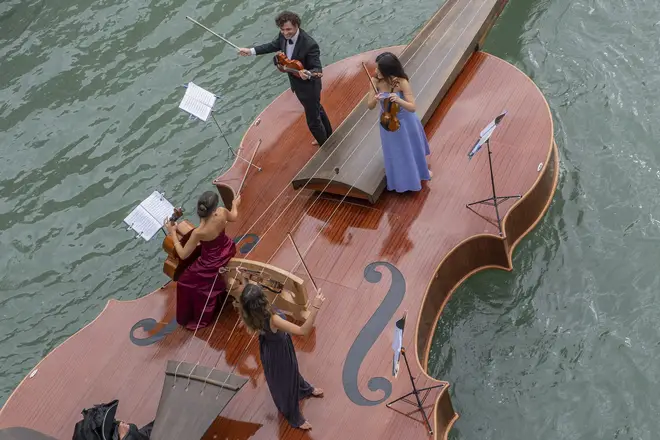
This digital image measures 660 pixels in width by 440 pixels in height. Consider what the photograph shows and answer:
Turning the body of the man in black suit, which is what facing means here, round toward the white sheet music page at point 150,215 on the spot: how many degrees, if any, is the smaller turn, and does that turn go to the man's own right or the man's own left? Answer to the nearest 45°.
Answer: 0° — they already face it

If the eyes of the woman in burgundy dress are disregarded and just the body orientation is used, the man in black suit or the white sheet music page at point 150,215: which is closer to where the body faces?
the white sheet music page

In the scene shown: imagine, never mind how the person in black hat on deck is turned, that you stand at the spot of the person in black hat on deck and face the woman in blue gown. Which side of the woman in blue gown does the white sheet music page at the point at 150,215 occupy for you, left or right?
left

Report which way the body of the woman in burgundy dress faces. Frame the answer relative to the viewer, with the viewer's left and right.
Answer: facing away from the viewer and to the left of the viewer

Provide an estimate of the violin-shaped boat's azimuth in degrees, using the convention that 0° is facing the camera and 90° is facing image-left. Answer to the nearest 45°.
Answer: approximately 225°

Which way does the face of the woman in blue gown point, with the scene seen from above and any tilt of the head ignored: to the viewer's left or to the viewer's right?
to the viewer's left

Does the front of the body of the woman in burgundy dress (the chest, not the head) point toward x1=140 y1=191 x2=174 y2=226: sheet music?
yes
